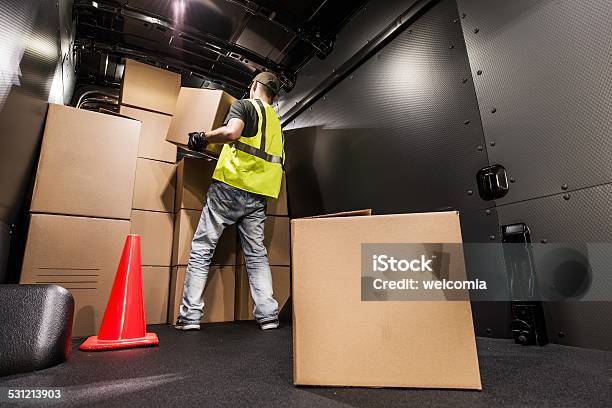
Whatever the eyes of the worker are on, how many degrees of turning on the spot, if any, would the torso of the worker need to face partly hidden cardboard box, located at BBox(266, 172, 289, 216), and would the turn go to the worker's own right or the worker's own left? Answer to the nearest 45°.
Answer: approximately 90° to the worker's own right

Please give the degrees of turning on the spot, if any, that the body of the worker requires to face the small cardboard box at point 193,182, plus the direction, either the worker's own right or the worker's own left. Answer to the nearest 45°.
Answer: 0° — they already face it

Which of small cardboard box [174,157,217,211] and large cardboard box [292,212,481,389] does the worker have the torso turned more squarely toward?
the small cardboard box

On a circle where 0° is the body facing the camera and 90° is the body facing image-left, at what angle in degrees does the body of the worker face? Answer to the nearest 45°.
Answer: approximately 135°

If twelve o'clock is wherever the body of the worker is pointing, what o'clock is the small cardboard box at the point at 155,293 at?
The small cardboard box is roughly at 12 o'clock from the worker.

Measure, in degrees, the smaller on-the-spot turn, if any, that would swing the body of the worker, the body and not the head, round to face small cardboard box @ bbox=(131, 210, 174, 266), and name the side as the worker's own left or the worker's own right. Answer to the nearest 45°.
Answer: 0° — they already face it

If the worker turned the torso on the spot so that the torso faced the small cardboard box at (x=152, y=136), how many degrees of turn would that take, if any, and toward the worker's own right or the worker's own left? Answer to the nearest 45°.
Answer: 0° — they already face it

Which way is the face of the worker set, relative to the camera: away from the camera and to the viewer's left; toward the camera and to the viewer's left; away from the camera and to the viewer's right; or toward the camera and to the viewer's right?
away from the camera and to the viewer's left

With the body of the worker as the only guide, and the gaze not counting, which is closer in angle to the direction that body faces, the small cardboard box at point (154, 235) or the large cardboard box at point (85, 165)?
the small cardboard box

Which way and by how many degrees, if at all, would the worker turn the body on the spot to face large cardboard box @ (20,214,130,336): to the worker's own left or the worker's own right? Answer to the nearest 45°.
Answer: approximately 45° to the worker's own left
